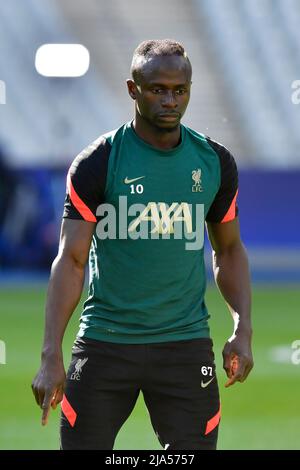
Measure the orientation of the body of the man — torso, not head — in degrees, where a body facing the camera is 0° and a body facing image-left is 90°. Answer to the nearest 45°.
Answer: approximately 0°
